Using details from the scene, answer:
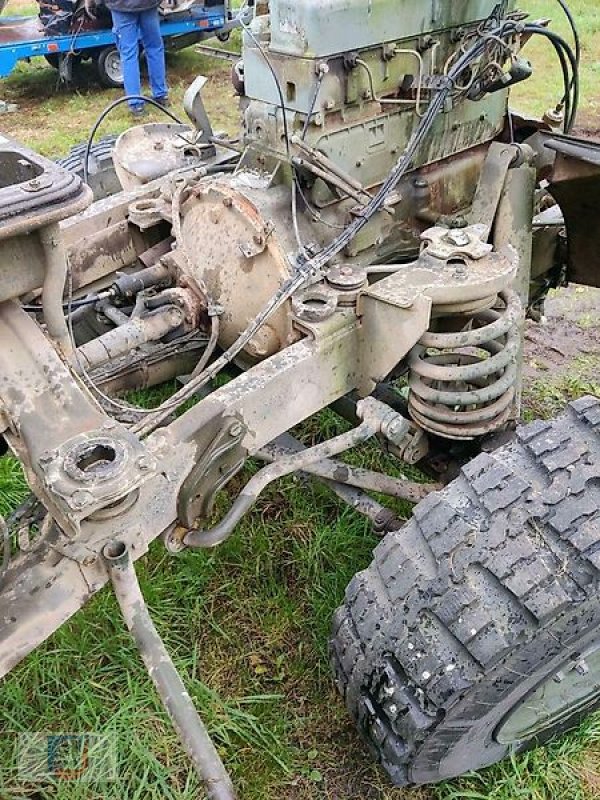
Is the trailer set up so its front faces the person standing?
no

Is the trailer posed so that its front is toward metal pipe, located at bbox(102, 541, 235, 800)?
no

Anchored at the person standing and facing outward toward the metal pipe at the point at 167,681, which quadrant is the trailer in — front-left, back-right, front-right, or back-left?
back-right

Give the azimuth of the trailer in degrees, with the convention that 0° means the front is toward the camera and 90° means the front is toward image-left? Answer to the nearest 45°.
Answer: approximately 90°
